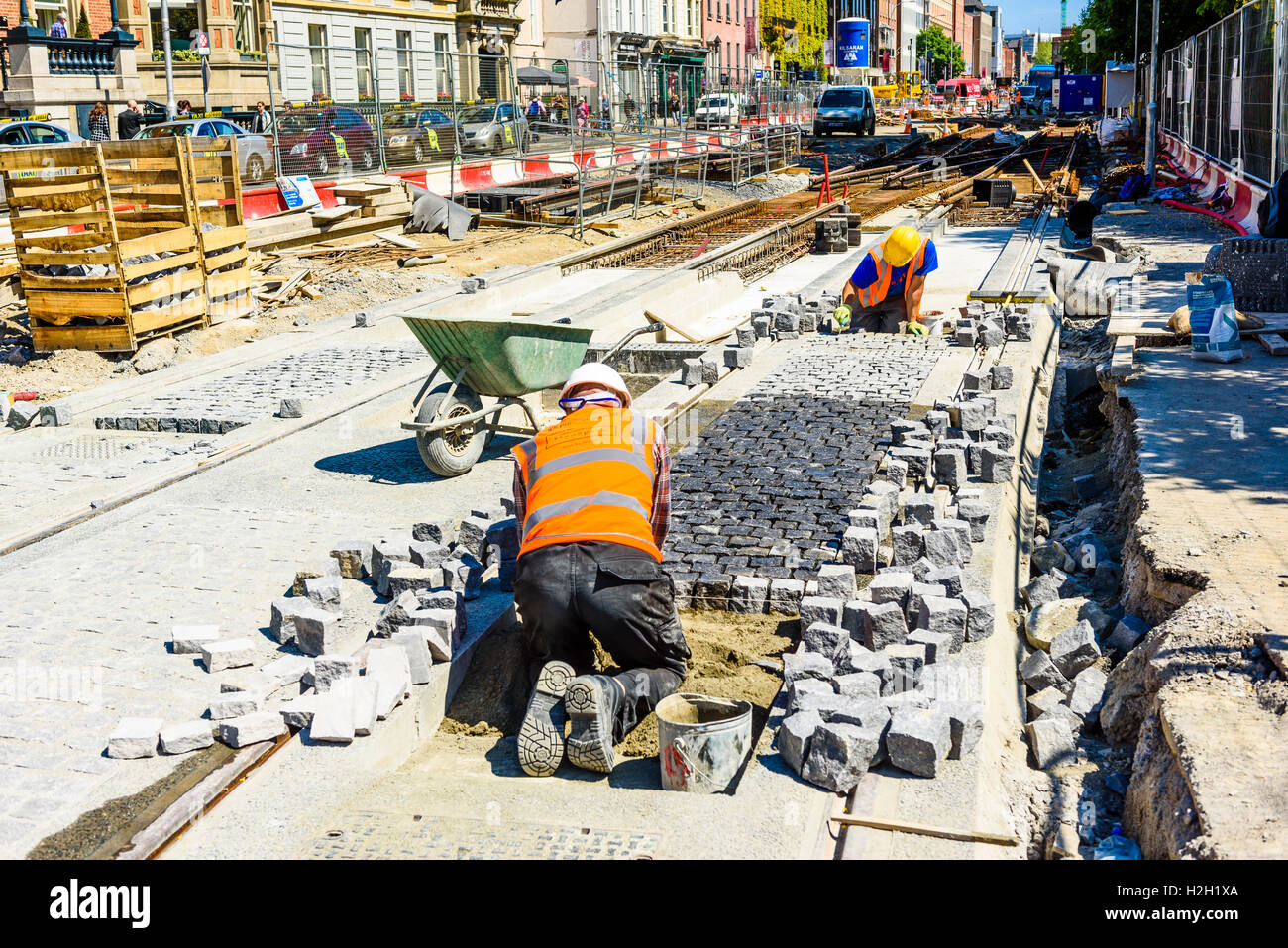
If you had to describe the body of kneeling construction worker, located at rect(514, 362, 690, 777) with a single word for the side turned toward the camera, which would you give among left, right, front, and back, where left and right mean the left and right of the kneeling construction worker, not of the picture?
back

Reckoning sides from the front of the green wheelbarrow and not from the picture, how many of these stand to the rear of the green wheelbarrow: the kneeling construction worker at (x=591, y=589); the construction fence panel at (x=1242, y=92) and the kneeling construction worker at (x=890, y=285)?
2

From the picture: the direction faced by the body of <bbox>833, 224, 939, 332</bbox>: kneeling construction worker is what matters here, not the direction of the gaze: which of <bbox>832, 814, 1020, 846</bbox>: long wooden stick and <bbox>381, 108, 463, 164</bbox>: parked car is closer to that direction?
the long wooden stick

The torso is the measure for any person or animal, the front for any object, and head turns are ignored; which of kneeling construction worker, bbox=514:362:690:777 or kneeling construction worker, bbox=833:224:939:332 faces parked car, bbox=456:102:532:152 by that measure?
kneeling construction worker, bbox=514:362:690:777

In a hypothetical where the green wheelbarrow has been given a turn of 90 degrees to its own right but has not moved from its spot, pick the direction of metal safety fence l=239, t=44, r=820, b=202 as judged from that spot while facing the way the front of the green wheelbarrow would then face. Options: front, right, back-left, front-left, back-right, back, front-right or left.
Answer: front-right

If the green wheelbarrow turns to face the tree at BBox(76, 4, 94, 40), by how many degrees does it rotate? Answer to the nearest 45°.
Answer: approximately 135° to its right

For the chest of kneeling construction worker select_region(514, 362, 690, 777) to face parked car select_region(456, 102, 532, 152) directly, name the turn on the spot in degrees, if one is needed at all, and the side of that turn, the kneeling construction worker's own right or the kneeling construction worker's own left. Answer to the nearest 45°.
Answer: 0° — they already face it

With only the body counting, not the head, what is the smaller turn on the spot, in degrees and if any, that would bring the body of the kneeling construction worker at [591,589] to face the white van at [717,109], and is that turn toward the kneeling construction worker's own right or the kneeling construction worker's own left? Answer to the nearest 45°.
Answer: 0° — they already face it

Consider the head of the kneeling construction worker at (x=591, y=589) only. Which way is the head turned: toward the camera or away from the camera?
away from the camera

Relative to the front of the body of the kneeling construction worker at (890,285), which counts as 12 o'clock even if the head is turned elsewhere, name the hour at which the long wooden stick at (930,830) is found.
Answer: The long wooden stick is roughly at 12 o'clock from the kneeling construction worker.

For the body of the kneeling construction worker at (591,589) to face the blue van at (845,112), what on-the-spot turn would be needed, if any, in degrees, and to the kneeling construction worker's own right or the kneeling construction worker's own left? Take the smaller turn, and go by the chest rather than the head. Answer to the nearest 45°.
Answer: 0° — they already face it
